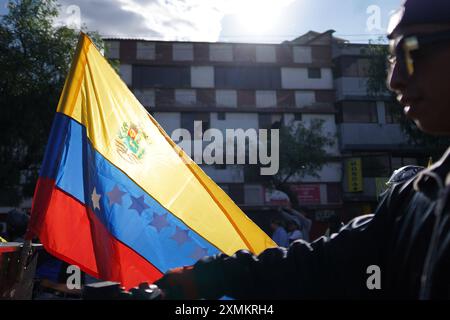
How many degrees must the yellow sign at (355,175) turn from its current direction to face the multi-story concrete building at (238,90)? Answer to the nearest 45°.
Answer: approximately 90° to its right

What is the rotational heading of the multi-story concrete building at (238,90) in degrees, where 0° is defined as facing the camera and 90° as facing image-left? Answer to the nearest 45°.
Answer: approximately 0°

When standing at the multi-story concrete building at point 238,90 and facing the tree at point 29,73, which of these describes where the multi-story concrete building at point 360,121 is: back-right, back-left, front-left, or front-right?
back-left

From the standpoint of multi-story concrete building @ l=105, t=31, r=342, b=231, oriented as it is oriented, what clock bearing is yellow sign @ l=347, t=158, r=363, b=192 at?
The yellow sign is roughly at 9 o'clock from the multi-story concrete building.

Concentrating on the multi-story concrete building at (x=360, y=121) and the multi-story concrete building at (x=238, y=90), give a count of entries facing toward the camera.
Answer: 2

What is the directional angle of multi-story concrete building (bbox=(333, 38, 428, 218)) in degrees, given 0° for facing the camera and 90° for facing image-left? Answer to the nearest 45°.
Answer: approximately 0°

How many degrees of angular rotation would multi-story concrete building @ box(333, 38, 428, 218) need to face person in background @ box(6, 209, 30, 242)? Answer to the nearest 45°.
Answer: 0° — it already faces them
